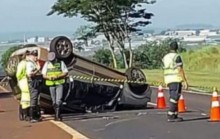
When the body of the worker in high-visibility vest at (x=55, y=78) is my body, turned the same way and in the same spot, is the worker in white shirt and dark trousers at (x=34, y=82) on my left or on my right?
on my right

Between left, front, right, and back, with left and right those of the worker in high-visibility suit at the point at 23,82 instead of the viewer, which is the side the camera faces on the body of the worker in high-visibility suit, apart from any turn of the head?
right
